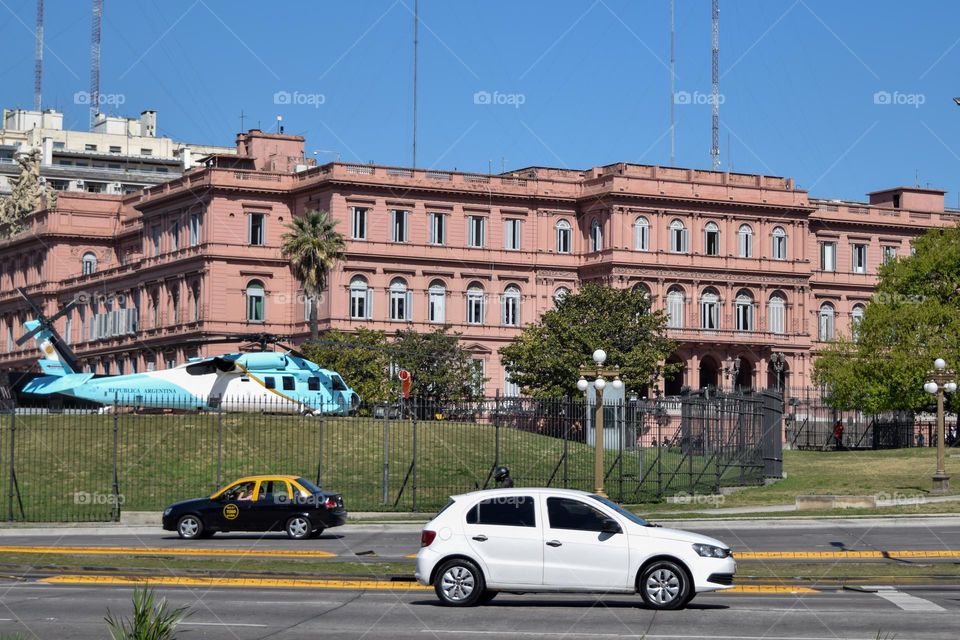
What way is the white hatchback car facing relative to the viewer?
to the viewer's right

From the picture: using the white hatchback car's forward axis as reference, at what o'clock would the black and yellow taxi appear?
The black and yellow taxi is roughly at 8 o'clock from the white hatchback car.
